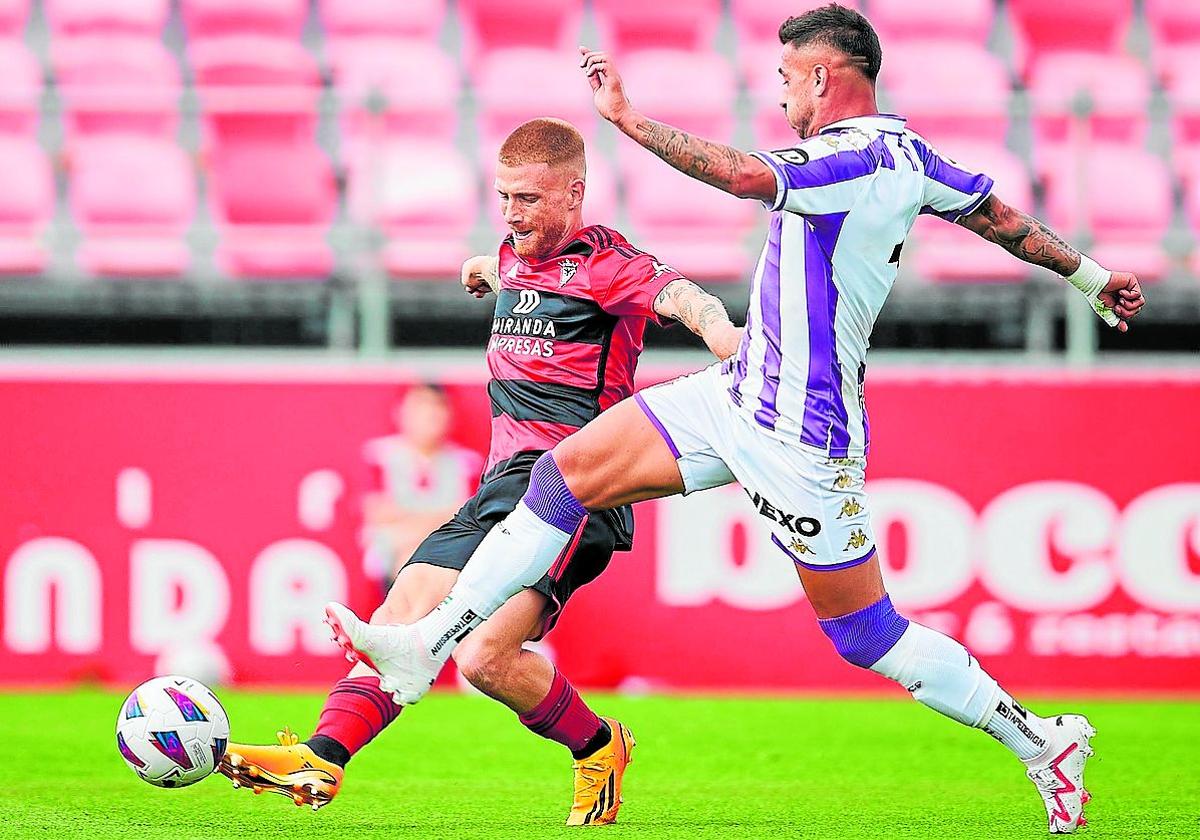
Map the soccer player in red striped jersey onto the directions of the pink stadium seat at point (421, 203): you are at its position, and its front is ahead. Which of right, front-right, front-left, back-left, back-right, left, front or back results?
front

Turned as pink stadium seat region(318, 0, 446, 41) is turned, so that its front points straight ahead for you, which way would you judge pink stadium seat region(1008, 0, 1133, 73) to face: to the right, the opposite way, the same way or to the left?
the same way

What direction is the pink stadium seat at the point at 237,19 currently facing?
toward the camera

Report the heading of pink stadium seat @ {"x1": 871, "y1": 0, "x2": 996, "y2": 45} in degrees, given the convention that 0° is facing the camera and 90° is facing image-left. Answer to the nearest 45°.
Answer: approximately 0°

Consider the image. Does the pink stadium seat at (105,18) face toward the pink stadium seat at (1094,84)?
no

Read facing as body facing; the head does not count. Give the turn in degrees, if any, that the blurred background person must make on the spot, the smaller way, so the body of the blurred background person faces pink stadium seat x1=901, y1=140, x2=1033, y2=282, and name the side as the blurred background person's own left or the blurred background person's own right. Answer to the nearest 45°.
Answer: approximately 90° to the blurred background person's own left

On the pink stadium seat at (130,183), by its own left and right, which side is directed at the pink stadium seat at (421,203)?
left

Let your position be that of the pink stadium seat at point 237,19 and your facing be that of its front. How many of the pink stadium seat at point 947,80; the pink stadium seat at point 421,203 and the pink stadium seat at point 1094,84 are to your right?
0

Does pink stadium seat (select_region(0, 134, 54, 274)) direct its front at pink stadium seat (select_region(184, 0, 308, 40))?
no

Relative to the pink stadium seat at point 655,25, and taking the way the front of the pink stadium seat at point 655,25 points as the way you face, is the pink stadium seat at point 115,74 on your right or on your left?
on your right

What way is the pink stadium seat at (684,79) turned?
toward the camera

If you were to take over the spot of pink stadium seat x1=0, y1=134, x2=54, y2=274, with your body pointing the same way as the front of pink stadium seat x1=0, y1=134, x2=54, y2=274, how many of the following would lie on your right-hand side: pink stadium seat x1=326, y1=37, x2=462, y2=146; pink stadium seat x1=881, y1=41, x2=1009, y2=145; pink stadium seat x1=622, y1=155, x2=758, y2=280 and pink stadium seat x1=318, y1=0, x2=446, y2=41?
0

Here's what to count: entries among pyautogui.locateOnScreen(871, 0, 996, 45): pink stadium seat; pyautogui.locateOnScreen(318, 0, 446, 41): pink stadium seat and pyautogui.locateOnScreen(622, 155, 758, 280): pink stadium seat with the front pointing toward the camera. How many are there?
3

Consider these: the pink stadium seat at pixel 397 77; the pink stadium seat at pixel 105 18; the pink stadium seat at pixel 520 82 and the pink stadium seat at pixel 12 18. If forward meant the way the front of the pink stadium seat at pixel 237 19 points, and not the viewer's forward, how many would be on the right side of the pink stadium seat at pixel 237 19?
2

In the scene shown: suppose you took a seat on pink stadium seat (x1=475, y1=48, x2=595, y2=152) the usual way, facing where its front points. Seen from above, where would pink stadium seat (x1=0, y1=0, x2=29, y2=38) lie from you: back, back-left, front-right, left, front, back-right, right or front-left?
right

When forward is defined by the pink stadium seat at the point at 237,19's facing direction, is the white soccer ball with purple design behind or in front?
in front

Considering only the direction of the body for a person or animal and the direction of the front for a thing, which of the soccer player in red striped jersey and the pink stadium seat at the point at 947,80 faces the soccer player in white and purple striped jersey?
the pink stadium seat

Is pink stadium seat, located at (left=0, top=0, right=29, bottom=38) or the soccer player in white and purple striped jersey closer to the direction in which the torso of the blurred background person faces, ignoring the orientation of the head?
the soccer player in white and purple striped jersey

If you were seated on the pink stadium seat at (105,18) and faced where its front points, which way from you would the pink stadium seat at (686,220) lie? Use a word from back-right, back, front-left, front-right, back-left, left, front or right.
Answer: front-left

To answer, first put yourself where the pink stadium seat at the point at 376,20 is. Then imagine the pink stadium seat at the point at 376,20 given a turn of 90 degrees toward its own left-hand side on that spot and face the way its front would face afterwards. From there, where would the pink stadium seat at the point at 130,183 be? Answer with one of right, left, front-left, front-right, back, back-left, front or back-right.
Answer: back-right

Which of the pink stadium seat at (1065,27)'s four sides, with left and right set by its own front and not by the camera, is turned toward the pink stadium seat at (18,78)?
right

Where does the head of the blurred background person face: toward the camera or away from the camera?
toward the camera

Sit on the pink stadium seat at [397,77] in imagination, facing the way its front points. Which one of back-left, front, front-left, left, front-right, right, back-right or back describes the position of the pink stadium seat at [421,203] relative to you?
front

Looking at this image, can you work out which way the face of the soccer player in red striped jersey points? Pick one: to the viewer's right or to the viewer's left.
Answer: to the viewer's left
